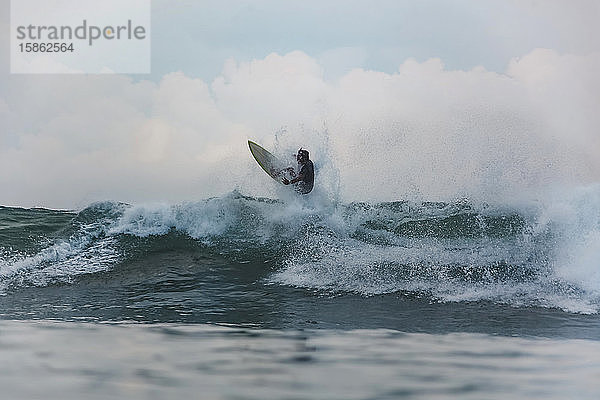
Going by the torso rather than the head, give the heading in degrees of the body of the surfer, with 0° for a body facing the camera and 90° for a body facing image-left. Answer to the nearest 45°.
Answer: approximately 90°
